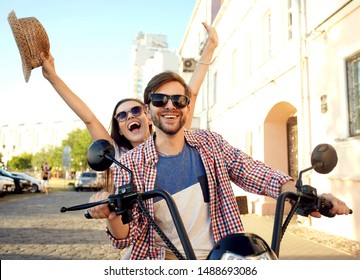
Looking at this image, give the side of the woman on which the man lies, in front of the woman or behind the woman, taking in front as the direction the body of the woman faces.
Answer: in front

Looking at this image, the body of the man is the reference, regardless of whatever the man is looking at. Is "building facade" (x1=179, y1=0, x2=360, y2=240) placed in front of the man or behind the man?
behind

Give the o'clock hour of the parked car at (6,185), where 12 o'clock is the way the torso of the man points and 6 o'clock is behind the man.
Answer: The parked car is roughly at 5 o'clock from the man.

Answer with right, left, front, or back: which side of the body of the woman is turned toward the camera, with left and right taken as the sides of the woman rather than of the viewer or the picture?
front

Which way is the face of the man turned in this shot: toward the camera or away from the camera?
toward the camera

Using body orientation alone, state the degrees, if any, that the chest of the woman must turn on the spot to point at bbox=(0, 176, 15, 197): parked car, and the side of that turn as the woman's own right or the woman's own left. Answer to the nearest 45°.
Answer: approximately 180°

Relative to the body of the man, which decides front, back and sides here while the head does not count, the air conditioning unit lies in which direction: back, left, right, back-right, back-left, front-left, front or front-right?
back

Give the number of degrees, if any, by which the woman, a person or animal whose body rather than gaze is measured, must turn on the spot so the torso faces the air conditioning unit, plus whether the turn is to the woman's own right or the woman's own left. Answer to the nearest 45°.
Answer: approximately 180°

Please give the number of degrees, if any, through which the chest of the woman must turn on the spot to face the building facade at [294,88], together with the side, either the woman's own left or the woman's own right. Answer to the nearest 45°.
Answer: approximately 135° to the woman's own left

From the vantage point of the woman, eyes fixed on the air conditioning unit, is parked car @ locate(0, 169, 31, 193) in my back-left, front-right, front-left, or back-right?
front-left

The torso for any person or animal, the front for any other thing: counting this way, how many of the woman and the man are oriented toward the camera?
2

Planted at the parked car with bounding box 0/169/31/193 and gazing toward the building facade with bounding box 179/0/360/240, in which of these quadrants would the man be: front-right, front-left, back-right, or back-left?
front-right

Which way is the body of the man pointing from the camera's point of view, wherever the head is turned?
toward the camera

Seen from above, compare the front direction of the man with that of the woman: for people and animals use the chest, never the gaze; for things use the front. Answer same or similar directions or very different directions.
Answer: same or similar directions
